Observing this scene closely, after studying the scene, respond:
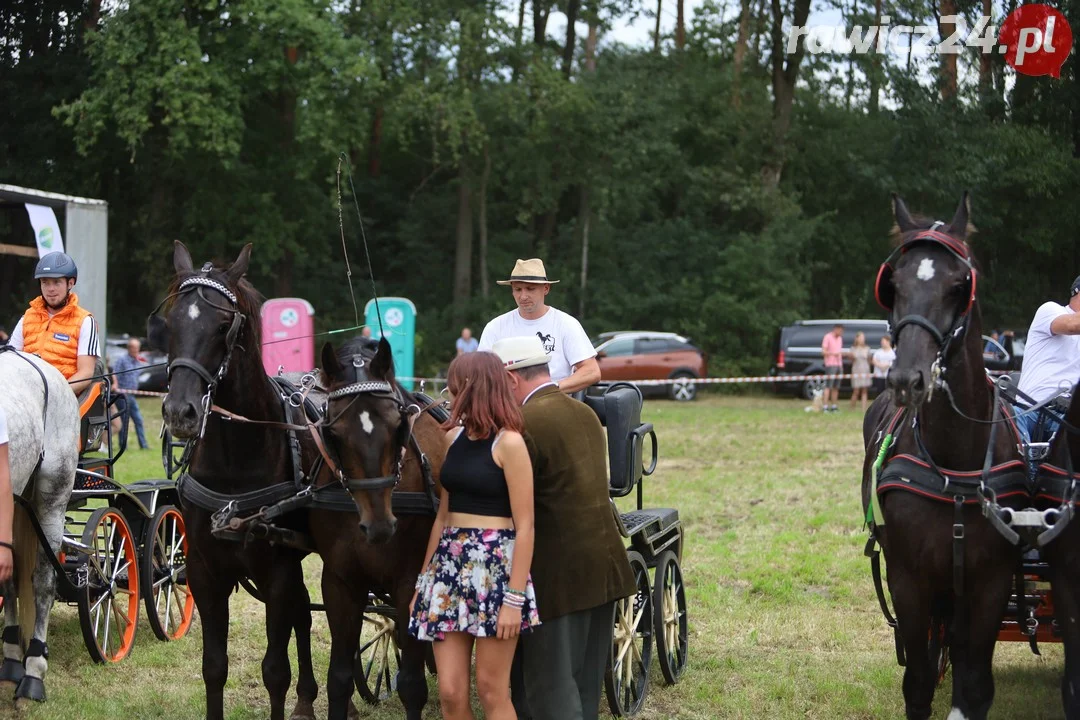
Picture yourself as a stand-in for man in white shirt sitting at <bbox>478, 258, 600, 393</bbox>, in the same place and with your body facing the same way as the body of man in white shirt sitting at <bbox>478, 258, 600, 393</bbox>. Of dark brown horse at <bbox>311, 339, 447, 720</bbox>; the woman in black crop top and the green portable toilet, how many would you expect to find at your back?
1

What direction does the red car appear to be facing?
to the viewer's left

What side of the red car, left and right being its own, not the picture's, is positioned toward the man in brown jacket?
left

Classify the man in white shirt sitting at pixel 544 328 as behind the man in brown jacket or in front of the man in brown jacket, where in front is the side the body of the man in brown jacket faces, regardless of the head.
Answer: in front

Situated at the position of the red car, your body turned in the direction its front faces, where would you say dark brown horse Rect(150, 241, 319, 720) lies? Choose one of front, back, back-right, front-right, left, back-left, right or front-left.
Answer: left

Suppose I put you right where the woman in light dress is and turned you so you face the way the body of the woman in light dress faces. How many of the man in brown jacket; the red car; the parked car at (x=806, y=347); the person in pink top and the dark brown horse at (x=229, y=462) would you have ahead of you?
2

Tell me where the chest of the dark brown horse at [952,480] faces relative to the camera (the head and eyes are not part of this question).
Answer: toward the camera

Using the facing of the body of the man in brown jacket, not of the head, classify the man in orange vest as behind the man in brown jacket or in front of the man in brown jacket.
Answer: in front

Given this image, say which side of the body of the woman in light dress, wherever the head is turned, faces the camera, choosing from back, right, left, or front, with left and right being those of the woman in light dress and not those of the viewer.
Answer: front

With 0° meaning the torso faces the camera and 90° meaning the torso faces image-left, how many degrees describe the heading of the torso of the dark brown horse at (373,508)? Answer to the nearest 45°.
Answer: approximately 0°
